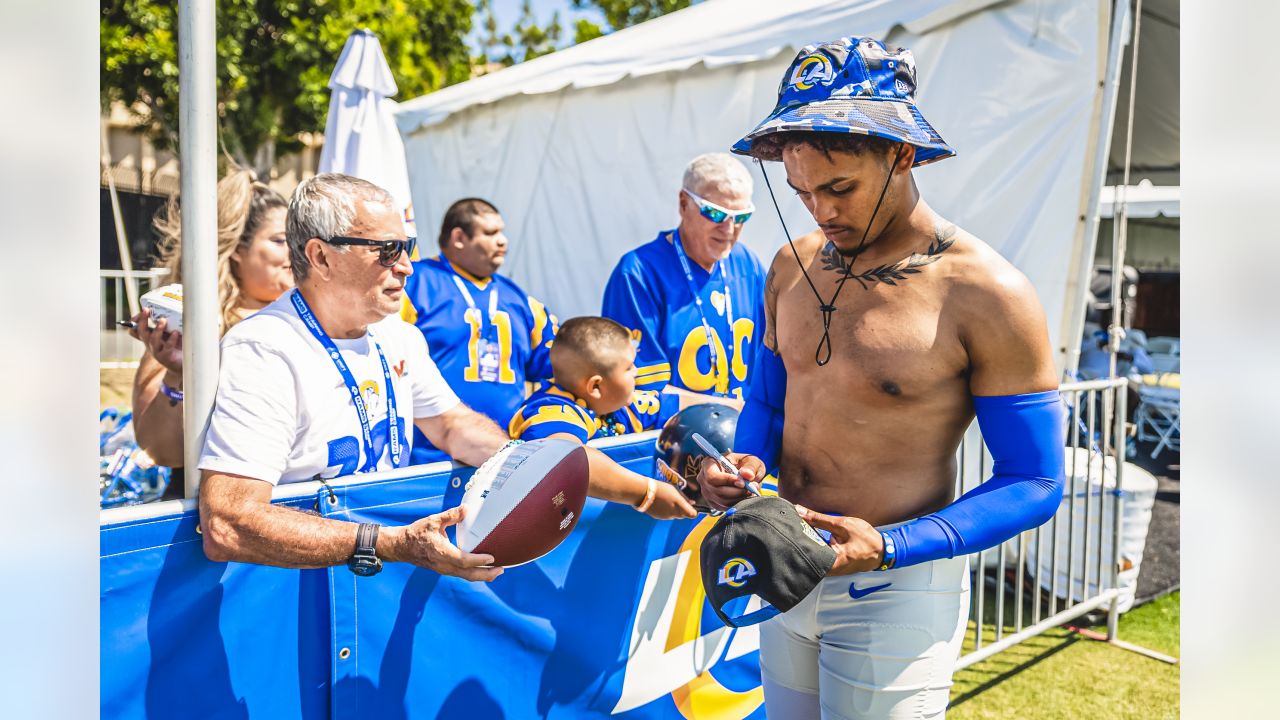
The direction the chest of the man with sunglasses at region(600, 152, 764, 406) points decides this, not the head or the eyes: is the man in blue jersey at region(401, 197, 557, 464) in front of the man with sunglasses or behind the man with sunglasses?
behind

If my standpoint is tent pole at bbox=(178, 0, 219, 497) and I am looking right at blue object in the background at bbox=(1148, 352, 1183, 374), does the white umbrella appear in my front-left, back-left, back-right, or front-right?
front-left

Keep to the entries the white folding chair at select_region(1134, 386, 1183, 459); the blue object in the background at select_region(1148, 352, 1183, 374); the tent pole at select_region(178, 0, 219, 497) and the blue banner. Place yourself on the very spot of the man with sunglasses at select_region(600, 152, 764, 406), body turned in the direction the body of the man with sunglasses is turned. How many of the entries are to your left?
2

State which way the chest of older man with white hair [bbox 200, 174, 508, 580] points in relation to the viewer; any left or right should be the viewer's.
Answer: facing the viewer and to the right of the viewer

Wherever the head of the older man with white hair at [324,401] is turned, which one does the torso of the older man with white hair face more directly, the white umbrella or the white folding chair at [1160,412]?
the white folding chair

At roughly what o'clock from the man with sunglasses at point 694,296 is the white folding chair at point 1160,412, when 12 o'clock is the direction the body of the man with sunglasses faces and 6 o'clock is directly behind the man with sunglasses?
The white folding chair is roughly at 9 o'clock from the man with sunglasses.

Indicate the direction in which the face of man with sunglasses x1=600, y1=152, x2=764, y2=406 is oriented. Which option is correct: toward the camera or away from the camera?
toward the camera

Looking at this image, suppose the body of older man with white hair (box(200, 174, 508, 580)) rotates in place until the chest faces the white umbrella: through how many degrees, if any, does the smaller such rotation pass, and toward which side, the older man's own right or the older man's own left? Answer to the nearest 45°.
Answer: approximately 135° to the older man's own left

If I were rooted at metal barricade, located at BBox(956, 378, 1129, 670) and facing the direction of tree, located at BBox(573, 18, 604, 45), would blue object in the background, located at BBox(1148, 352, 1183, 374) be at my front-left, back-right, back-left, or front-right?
front-right

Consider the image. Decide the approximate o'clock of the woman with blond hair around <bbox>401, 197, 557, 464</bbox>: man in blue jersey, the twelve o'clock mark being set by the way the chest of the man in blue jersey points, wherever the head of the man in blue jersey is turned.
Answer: The woman with blond hair is roughly at 3 o'clock from the man in blue jersey.

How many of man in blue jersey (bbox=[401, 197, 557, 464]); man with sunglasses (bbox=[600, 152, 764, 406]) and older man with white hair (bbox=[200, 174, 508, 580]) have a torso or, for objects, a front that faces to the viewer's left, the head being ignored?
0

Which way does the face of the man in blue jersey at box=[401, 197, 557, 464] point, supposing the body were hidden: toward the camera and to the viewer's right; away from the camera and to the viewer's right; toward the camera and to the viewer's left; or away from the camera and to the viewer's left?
toward the camera and to the viewer's right
